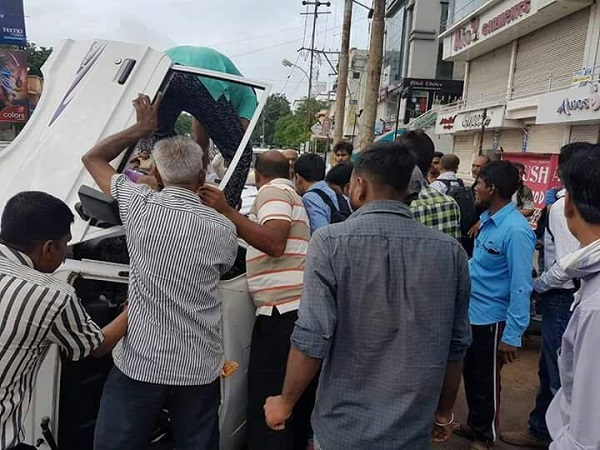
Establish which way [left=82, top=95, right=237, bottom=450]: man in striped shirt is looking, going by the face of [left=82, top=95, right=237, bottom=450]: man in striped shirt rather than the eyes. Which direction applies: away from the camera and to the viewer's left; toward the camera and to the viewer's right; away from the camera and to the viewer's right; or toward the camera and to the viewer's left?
away from the camera and to the viewer's left

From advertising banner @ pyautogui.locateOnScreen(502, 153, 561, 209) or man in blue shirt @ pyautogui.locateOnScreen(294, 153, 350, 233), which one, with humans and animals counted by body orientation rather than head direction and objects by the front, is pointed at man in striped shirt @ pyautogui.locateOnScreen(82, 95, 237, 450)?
the advertising banner

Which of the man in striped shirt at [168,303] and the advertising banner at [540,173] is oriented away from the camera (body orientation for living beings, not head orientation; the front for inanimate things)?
the man in striped shirt

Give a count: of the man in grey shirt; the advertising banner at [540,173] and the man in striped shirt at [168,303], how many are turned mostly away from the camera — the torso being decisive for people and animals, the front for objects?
2

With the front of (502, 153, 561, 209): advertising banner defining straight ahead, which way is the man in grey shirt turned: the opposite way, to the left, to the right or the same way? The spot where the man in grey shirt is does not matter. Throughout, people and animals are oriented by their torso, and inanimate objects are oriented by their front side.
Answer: the opposite way

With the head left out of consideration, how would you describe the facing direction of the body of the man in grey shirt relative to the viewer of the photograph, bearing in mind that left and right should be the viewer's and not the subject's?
facing away from the viewer

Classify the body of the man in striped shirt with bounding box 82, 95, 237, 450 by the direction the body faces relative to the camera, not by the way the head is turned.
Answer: away from the camera

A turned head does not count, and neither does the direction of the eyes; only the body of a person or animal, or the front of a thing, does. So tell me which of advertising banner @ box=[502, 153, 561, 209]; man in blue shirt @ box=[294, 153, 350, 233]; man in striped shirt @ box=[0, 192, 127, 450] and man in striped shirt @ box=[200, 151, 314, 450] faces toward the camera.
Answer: the advertising banner

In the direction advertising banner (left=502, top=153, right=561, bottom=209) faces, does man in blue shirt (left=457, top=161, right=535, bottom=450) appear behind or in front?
in front

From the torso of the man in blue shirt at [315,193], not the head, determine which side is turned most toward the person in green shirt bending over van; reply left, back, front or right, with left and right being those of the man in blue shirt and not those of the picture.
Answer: front

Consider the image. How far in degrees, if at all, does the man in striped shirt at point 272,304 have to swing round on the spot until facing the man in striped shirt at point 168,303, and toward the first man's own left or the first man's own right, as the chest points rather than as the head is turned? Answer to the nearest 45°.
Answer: approximately 90° to the first man's own left

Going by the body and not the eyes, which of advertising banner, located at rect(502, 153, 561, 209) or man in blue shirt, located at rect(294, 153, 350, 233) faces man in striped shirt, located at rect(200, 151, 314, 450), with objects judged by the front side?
the advertising banner

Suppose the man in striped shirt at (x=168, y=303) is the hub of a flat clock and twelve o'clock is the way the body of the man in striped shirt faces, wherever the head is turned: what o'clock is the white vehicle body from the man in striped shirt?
The white vehicle body is roughly at 11 o'clock from the man in striped shirt.

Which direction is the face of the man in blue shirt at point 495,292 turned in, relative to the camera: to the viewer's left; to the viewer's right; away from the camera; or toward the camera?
to the viewer's left

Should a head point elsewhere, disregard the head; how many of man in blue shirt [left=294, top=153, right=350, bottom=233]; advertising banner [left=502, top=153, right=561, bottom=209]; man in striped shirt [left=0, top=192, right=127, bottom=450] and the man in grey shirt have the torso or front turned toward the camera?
1

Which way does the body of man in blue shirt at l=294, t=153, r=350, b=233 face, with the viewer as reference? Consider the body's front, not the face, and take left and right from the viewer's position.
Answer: facing away from the viewer and to the left of the viewer

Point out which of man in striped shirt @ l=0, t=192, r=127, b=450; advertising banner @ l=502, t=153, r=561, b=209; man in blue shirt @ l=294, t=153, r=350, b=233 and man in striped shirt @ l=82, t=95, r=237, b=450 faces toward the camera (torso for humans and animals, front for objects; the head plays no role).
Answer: the advertising banner

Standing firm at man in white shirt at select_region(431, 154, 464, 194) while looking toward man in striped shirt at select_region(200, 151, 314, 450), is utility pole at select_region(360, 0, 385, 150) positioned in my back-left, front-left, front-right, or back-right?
back-right

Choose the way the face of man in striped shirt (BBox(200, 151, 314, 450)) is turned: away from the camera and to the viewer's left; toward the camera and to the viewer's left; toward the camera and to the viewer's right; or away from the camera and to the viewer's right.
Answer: away from the camera and to the viewer's left

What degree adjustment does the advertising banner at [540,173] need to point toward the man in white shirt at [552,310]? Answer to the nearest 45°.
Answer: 0° — it already faces them

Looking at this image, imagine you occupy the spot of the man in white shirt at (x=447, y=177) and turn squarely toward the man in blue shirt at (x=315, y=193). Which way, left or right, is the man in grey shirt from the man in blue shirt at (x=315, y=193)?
left
